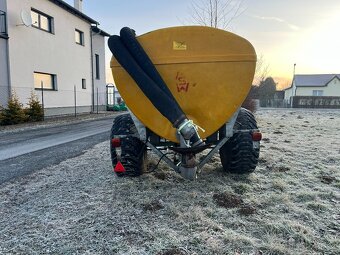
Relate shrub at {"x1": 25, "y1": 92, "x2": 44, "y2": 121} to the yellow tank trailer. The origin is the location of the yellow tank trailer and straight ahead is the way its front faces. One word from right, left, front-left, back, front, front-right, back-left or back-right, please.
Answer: front-left

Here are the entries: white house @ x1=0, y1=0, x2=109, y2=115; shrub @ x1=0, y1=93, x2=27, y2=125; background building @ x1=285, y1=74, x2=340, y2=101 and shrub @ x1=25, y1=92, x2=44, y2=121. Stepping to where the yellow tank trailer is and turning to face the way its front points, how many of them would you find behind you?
0

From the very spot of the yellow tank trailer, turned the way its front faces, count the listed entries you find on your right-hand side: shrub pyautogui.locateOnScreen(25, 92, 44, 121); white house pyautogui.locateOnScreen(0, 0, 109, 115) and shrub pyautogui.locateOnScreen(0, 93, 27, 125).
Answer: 0

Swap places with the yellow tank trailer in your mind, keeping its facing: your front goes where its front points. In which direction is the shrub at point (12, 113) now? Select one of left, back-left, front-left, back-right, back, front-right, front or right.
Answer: front-left

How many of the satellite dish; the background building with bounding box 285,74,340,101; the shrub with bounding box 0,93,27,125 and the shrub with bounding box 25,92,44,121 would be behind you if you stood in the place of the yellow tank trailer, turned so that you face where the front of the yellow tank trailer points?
0

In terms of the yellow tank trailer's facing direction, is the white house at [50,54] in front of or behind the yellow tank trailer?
in front

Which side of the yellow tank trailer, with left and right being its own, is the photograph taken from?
back

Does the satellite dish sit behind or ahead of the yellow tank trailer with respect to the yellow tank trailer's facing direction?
ahead

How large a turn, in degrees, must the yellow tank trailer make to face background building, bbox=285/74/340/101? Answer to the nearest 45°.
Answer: approximately 45° to its right
